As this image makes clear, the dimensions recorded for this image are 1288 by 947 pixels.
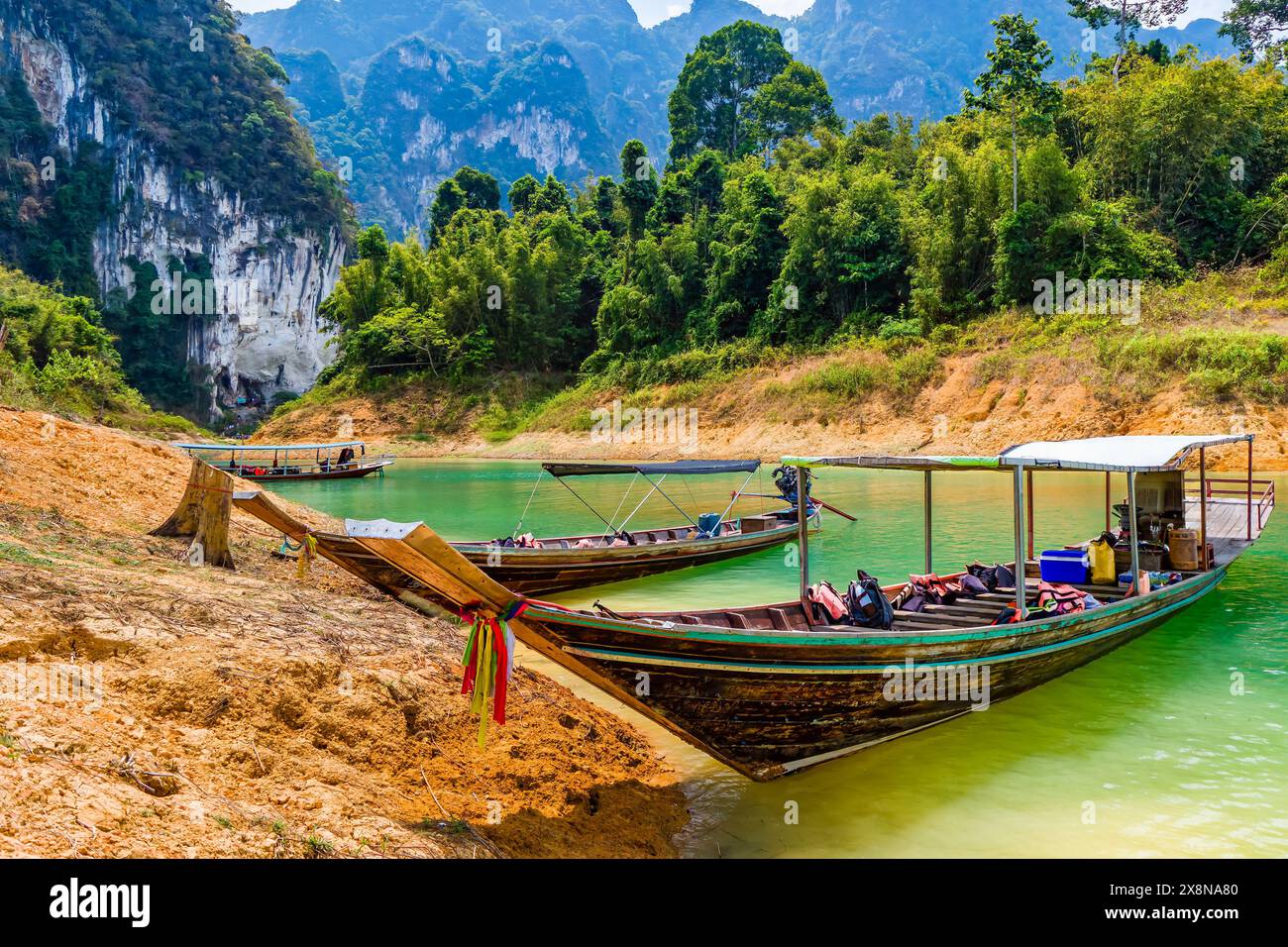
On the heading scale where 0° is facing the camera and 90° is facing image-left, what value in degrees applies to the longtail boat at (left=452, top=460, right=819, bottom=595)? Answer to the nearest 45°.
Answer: approximately 45°

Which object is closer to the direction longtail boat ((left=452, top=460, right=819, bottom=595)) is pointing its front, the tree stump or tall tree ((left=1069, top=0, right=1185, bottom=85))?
the tree stump

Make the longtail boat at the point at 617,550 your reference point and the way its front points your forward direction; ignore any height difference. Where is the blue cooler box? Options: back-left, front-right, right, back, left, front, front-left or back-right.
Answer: left

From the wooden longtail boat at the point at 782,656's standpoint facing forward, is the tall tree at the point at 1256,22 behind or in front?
behind

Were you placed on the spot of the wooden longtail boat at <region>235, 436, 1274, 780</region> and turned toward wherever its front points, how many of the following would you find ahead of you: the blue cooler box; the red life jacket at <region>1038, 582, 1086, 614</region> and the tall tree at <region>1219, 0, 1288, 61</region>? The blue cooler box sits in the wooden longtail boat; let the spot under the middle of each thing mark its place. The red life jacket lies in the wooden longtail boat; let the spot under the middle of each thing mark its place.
0

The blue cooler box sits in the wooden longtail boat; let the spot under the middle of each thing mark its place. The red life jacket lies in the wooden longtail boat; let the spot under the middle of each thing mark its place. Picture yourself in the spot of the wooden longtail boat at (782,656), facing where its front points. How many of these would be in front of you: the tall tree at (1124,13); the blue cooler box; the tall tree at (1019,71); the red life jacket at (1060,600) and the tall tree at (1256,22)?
0

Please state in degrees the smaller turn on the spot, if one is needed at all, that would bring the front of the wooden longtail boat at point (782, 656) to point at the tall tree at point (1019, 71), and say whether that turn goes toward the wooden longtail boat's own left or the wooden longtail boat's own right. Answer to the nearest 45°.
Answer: approximately 135° to the wooden longtail boat's own right

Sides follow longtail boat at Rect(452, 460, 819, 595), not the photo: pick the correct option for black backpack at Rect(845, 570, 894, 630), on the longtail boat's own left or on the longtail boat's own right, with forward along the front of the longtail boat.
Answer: on the longtail boat's own left

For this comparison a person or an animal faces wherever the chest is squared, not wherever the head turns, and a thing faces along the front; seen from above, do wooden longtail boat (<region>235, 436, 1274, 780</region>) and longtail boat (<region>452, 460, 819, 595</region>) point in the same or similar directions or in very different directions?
same or similar directions

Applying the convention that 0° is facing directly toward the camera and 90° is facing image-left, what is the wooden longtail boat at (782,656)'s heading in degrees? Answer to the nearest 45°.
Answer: approximately 45°

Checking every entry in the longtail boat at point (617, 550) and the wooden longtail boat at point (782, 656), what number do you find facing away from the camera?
0

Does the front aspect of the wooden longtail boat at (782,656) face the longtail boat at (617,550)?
no
